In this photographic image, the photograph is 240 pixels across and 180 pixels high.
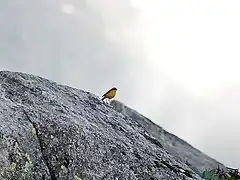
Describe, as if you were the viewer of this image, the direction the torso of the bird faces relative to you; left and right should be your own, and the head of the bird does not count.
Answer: facing to the right of the viewer
